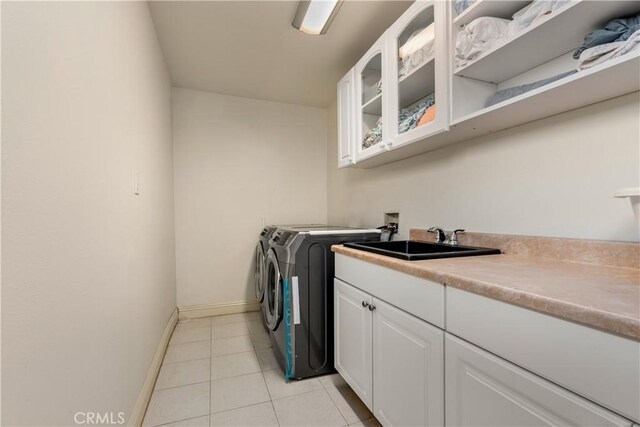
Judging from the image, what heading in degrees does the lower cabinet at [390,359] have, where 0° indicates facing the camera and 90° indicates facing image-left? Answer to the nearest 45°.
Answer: approximately 45°

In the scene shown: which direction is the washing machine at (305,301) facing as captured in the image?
to the viewer's left

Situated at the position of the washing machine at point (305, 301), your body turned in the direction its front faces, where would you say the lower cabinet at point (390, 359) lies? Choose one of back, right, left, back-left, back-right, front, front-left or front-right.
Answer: back-left

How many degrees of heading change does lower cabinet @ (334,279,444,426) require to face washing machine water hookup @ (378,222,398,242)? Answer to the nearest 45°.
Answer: approximately 135° to its right

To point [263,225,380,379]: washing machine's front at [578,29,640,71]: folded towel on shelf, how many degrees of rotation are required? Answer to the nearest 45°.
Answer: approximately 135° to its left

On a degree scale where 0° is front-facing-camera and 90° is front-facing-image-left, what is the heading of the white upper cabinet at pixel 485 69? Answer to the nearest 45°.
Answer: approximately 45°
